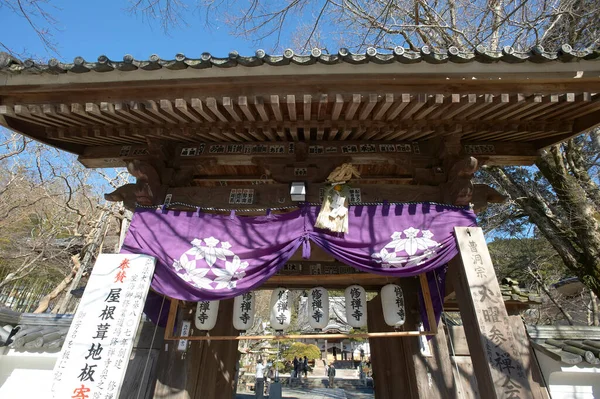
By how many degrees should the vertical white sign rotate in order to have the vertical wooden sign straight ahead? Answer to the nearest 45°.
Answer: approximately 45° to its left

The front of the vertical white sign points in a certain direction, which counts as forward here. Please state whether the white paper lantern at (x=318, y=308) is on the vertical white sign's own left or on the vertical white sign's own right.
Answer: on the vertical white sign's own left

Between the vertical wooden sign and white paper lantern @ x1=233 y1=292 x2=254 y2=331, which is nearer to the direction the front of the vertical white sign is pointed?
the vertical wooden sign

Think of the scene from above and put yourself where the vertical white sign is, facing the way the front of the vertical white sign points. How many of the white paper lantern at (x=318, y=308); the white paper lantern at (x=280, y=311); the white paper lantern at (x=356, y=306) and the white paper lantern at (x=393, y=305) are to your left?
4

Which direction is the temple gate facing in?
toward the camera

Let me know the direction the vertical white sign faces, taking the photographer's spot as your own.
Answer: facing the viewer

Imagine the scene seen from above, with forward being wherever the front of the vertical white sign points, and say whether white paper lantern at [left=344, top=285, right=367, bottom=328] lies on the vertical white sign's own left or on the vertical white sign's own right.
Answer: on the vertical white sign's own left
